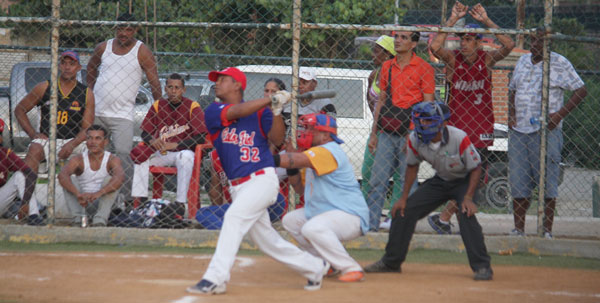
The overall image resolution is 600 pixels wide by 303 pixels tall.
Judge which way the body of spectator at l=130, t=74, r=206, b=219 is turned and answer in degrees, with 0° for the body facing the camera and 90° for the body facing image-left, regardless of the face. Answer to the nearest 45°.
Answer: approximately 0°

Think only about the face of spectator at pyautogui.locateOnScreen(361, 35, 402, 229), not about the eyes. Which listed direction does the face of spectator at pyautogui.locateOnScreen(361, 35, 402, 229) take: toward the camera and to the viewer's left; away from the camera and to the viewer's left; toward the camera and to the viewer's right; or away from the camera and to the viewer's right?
toward the camera and to the viewer's left

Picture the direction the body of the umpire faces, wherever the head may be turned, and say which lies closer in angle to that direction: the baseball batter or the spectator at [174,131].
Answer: the baseball batter

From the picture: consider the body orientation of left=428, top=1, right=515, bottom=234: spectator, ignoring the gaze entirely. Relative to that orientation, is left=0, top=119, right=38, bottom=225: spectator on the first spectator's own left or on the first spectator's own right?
on the first spectator's own right

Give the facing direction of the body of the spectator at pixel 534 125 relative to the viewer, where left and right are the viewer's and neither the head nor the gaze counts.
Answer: facing the viewer and to the left of the viewer

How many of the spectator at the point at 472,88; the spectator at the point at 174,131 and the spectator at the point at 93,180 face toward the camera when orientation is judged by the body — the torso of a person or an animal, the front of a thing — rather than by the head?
3

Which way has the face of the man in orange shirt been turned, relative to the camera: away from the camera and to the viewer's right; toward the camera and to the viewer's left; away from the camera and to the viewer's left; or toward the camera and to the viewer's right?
toward the camera and to the viewer's left

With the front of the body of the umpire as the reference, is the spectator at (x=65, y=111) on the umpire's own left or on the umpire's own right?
on the umpire's own right

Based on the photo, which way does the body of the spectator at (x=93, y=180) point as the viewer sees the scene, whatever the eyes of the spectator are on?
toward the camera

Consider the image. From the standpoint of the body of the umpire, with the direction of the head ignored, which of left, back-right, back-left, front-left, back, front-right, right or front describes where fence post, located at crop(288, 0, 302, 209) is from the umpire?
right

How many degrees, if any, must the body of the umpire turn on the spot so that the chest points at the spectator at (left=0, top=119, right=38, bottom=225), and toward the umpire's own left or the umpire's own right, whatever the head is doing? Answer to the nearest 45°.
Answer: approximately 45° to the umpire's own right

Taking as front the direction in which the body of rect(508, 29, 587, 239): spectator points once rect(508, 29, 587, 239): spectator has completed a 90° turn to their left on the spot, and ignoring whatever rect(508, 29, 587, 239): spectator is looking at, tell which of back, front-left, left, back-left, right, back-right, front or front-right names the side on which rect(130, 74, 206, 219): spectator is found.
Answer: back-right
